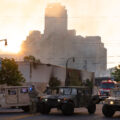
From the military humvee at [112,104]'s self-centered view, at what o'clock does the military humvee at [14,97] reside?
the military humvee at [14,97] is roughly at 2 o'clock from the military humvee at [112,104].

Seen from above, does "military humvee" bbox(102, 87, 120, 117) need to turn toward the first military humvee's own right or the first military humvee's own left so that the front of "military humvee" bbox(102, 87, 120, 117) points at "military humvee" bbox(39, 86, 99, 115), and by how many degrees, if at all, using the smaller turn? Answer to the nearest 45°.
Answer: approximately 45° to the first military humvee's own right

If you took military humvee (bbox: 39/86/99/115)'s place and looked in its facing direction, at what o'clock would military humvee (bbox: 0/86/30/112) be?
military humvee (bbox: 0/86/30/112) is roughly at 2 o'clock from military humvee (bbox: 39/86/99/115).

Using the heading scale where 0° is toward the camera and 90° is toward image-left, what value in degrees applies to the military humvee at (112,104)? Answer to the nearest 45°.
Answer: approximately 45°

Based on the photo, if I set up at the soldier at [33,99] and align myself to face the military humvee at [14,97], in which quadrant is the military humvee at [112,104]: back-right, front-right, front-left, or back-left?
back-left

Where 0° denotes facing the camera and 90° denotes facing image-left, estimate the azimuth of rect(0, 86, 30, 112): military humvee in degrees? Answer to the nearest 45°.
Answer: approximately 90°
